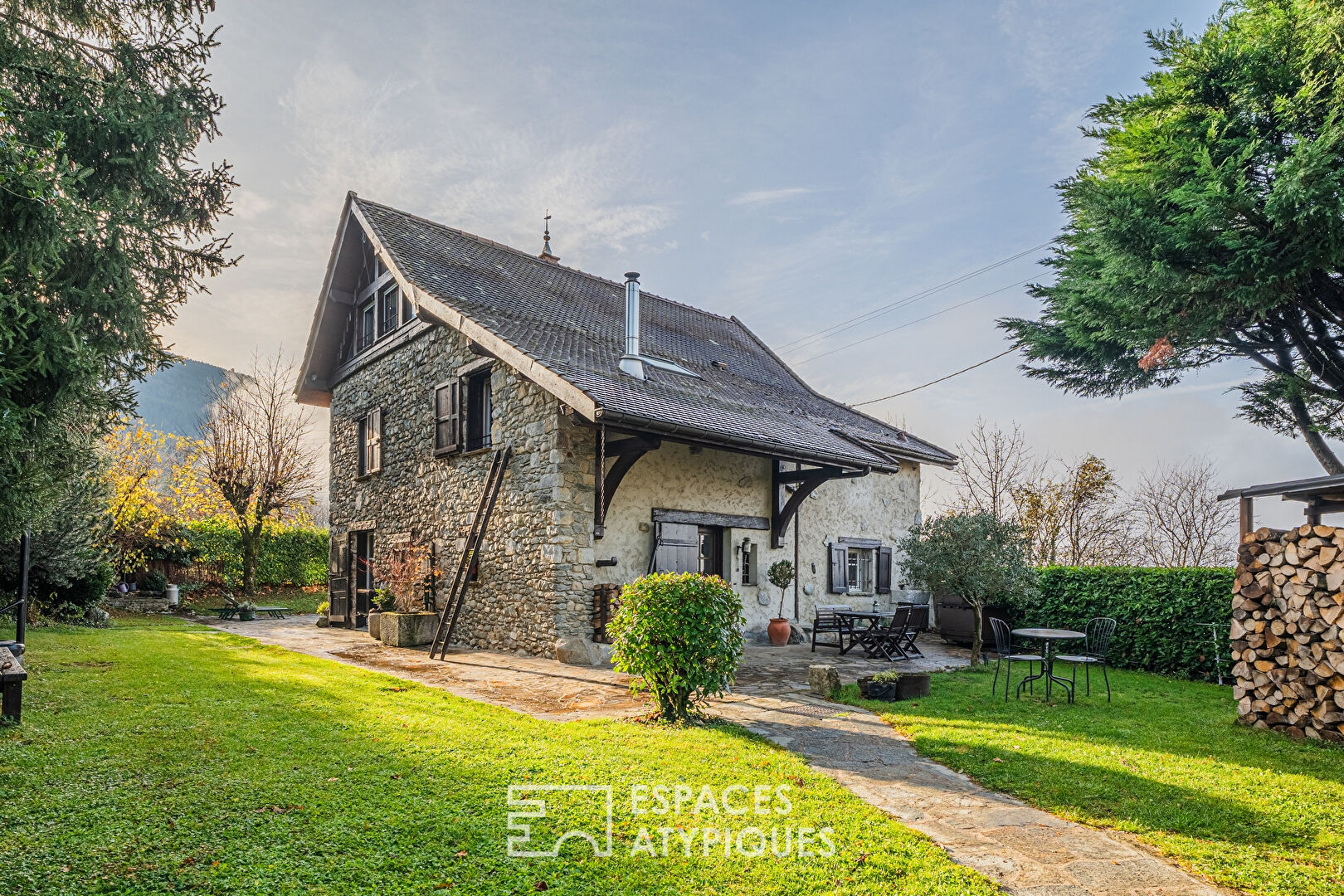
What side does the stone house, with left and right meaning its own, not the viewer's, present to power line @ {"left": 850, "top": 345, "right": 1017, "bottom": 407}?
left

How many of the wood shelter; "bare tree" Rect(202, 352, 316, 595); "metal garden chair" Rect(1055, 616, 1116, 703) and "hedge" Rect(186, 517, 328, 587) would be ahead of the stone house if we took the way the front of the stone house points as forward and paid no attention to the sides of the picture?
2

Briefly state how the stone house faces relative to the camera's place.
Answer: facing the viewer and to the right of the viewer

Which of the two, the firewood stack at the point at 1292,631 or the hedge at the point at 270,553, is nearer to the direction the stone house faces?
the firewood stack

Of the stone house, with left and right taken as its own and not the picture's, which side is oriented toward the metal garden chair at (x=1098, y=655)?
front

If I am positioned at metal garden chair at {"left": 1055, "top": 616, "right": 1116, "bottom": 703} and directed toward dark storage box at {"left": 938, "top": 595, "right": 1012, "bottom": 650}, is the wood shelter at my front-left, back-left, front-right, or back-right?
back-right

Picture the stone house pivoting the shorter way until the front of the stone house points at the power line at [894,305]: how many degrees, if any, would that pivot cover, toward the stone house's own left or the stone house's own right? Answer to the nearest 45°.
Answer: approximately 90° to the stone house's own left

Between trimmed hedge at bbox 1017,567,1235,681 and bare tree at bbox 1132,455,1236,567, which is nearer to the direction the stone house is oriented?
the trimmed hedge

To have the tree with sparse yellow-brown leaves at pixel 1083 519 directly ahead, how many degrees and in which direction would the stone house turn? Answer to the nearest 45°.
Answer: approximately 90° to its left

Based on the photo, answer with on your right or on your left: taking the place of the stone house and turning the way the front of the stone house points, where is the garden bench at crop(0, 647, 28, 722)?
on your right

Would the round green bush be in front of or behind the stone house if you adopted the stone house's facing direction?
in front
